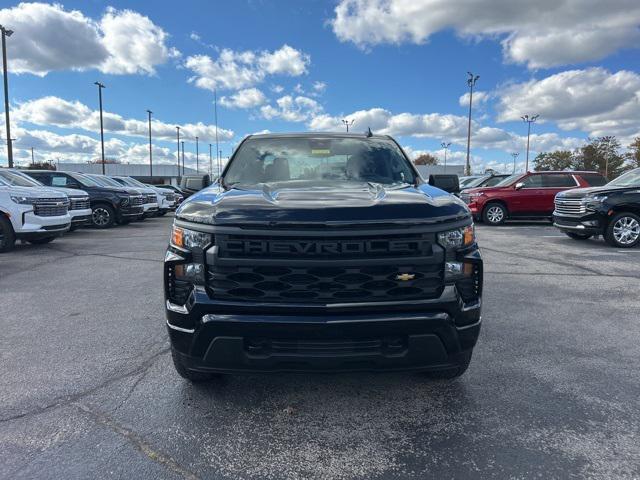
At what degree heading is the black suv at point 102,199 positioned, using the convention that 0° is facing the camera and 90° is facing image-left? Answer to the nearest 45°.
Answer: approximately 315°

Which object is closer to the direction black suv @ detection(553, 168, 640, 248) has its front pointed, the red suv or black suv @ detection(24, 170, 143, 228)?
the black suv

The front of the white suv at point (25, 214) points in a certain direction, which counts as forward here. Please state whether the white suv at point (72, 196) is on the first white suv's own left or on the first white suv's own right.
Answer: on the first white suv's own left

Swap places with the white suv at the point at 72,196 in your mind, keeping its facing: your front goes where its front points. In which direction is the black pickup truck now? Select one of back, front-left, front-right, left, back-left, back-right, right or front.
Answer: front-right

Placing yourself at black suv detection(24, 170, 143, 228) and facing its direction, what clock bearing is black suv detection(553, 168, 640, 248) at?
black suv detection(553, 168, 640, 248) is roughly at 12 o'clock from black suv detection(24, 170, 143, 228).

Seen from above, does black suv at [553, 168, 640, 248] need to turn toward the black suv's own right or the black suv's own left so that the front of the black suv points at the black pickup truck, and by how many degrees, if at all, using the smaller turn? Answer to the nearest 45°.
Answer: approximately 45° to the black suv's own left

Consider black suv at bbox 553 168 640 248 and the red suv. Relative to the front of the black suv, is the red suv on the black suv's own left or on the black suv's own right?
on the black suv's own right

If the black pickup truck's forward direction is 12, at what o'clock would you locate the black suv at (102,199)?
The black suv is roughly at 5 o'clock from the black pickup truck.

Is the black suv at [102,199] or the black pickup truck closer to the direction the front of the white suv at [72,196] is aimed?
the black pickup truck

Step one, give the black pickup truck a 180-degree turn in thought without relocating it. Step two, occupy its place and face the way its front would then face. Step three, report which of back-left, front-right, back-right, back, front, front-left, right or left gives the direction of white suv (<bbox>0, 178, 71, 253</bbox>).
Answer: front-left

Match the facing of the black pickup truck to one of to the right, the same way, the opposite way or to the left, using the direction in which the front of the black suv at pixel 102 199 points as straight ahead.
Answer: to the right

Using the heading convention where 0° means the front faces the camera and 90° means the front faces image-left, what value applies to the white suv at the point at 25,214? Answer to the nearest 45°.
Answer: approximately 315°

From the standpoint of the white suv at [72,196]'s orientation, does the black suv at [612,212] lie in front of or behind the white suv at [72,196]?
in front

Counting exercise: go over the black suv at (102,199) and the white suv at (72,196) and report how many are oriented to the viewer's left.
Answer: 0
